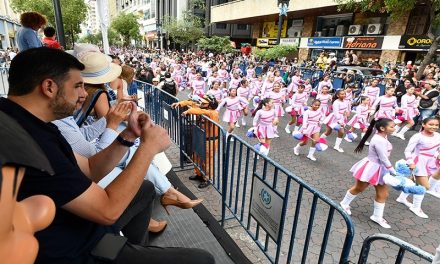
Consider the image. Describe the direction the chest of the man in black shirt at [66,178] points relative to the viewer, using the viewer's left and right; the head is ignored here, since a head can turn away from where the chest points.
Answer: facing to the right of the viewer

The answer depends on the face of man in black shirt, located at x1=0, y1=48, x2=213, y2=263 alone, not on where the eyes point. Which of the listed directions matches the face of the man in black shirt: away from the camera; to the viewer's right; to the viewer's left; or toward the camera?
to the viewer's right

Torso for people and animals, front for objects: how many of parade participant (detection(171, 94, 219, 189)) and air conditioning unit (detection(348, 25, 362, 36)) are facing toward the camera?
1

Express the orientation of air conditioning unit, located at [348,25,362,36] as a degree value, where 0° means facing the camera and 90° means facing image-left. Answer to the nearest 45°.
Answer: approximately 0°

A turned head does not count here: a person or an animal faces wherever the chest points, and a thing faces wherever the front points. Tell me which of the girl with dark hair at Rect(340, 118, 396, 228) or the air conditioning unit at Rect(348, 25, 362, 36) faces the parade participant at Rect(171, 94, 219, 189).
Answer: the air conditioning unit

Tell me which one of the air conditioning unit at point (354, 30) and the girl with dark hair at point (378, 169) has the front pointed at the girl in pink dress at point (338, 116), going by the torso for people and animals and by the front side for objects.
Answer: the air conditioning unit
